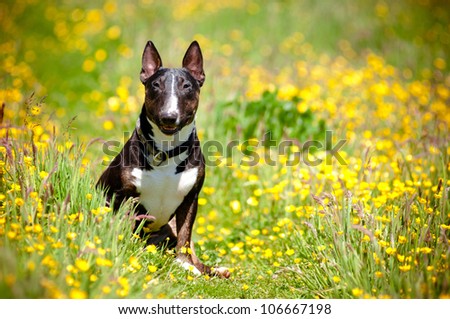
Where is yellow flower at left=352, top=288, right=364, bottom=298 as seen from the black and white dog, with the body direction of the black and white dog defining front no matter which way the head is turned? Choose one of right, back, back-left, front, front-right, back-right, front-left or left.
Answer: front-left

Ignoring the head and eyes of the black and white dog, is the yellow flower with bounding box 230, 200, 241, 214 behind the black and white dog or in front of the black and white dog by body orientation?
behind

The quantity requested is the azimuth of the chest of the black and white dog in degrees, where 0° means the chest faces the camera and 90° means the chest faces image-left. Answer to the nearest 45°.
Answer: approximately 0°

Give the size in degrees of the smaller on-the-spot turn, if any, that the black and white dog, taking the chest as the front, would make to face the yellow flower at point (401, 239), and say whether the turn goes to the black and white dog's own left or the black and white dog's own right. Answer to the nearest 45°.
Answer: approximately 45° to the black and white dog's own left

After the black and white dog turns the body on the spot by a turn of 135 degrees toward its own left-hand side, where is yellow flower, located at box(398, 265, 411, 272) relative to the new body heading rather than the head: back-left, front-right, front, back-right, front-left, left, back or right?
right

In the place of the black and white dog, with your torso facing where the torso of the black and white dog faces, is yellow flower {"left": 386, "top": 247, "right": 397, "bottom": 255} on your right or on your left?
on your left

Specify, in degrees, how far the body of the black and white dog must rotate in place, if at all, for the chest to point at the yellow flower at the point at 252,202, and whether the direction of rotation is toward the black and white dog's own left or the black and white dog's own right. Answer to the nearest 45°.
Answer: approximately 135° to the black and white dog's own left
